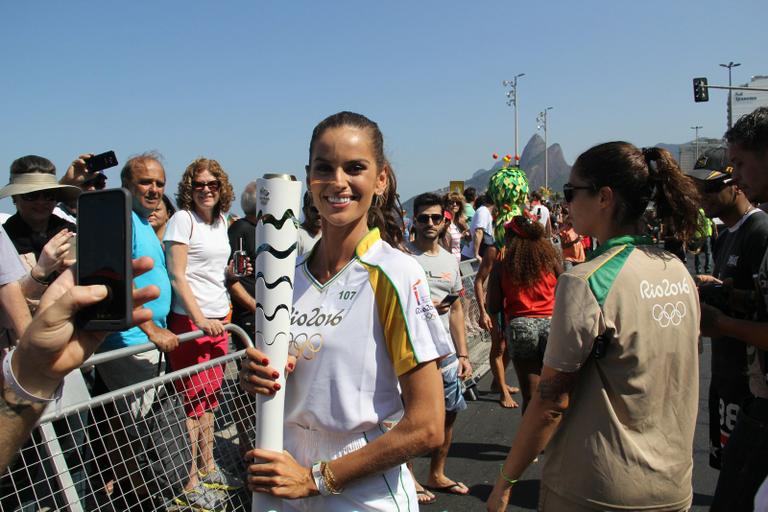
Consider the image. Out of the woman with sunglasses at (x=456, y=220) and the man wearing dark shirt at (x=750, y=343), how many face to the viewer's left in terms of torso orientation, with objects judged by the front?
1

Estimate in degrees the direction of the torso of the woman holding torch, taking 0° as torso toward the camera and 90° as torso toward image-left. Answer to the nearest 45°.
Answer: approximately 45°

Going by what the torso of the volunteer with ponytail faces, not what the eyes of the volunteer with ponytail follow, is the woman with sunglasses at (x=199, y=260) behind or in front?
in front

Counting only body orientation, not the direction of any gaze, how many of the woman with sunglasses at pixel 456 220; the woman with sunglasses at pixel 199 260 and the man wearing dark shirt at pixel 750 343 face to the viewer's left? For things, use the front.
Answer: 1

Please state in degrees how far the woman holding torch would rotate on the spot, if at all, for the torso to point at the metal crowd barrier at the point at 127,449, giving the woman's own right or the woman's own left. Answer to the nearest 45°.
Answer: approximately 90° to the woman's own right

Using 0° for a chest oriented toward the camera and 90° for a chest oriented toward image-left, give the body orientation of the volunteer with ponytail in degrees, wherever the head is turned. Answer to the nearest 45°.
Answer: approximately 135°

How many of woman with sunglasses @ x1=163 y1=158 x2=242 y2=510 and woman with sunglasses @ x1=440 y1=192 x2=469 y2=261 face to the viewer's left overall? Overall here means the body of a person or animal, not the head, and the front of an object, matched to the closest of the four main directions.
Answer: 0

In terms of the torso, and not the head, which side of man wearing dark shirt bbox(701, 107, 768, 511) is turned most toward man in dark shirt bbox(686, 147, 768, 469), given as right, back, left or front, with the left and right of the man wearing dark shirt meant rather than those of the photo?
right

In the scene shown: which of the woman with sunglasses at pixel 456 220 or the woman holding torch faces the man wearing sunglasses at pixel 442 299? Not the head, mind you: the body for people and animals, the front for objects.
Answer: the woman with sunglasses

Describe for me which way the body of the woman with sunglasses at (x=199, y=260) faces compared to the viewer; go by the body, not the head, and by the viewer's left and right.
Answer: facing the viewer and to the right of the viewer

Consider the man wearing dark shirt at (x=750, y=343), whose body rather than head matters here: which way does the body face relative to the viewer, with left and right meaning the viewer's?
facing to the left of the viewer

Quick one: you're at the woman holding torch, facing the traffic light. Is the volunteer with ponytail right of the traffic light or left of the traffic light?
right

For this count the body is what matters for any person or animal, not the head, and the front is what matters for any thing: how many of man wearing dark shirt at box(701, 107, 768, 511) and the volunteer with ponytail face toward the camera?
0
